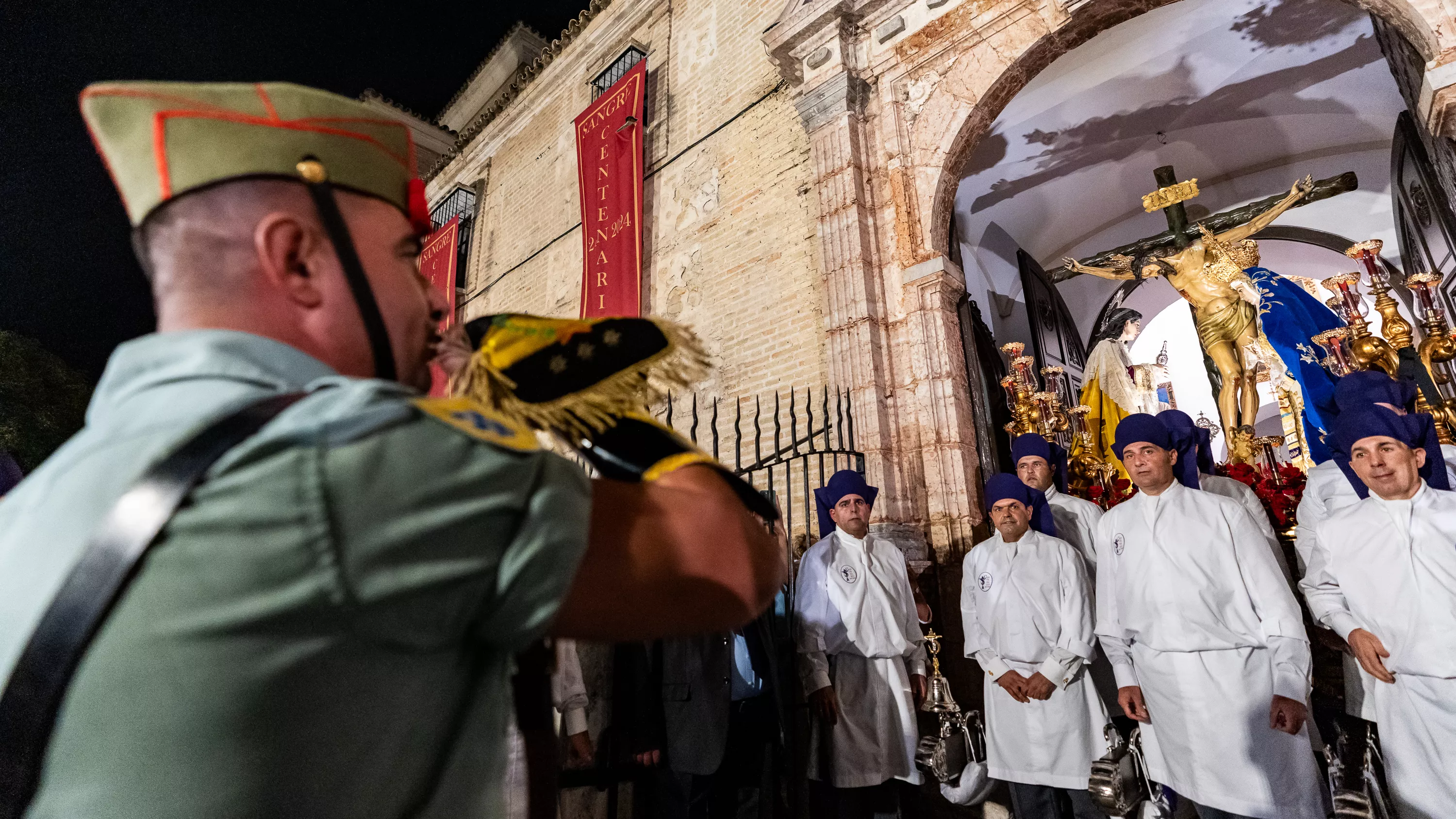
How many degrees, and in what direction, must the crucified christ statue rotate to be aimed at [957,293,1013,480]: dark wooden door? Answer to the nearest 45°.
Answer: approximately 45° to its right

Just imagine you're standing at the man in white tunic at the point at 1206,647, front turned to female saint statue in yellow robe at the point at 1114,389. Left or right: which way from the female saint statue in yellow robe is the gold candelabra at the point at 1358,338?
right

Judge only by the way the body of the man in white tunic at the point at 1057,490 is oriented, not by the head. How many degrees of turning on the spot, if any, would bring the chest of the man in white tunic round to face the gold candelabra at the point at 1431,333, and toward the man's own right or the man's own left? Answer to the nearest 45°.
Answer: approximately 135° to the man's own left

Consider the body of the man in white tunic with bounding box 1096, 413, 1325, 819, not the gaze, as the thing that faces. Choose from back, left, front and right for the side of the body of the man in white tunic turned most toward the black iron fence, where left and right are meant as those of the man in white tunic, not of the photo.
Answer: right

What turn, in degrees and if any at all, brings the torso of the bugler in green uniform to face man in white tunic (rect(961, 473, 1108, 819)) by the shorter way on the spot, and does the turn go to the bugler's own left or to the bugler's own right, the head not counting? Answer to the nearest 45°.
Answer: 0° — they already face them

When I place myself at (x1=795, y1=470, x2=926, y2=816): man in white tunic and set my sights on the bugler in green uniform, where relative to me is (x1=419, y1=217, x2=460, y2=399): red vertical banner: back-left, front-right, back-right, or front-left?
back-right

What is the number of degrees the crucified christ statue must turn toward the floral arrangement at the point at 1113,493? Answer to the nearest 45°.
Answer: approximately 45° to its right

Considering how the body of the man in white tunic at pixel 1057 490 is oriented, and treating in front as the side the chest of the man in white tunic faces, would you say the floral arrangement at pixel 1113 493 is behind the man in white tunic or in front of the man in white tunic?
behind
